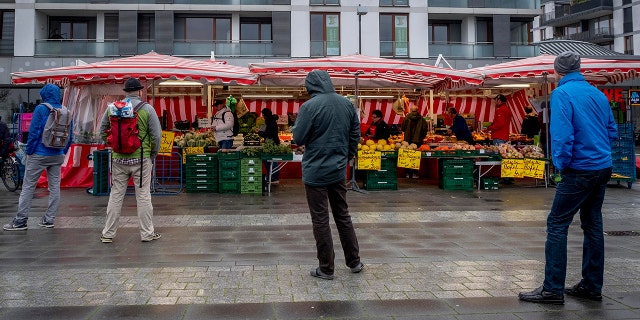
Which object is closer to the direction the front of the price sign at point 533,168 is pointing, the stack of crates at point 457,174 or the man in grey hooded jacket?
the man in grey hooded jacket

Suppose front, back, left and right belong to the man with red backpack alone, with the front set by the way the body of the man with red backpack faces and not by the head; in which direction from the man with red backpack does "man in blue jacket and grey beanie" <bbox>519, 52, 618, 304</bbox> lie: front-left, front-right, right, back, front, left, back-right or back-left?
back-right

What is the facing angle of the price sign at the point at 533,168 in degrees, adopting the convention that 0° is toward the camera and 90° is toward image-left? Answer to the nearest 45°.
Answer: approximately 0°

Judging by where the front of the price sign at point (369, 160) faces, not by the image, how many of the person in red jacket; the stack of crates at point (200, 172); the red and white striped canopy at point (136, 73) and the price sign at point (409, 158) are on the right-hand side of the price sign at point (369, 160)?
2

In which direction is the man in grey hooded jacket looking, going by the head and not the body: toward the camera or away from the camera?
away from the camera

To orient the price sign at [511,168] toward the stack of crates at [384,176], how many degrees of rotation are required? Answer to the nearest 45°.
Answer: approximately 45° to its right

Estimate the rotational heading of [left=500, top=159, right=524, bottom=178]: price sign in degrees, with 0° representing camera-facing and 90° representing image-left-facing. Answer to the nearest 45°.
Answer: approximately 0°

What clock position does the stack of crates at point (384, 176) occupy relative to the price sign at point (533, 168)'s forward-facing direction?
The stack of crates is roughly at 2 o'clock from the price sign.

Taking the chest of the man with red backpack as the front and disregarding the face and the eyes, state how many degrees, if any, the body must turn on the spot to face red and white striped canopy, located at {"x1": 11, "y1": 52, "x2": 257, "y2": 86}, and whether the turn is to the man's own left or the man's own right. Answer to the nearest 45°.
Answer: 0° — they already face it

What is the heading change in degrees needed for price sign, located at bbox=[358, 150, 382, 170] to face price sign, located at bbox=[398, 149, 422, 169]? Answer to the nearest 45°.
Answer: approximately 90° to its left

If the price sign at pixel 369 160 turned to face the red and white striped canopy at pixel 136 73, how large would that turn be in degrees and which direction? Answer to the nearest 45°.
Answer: approximately 90° to its right
